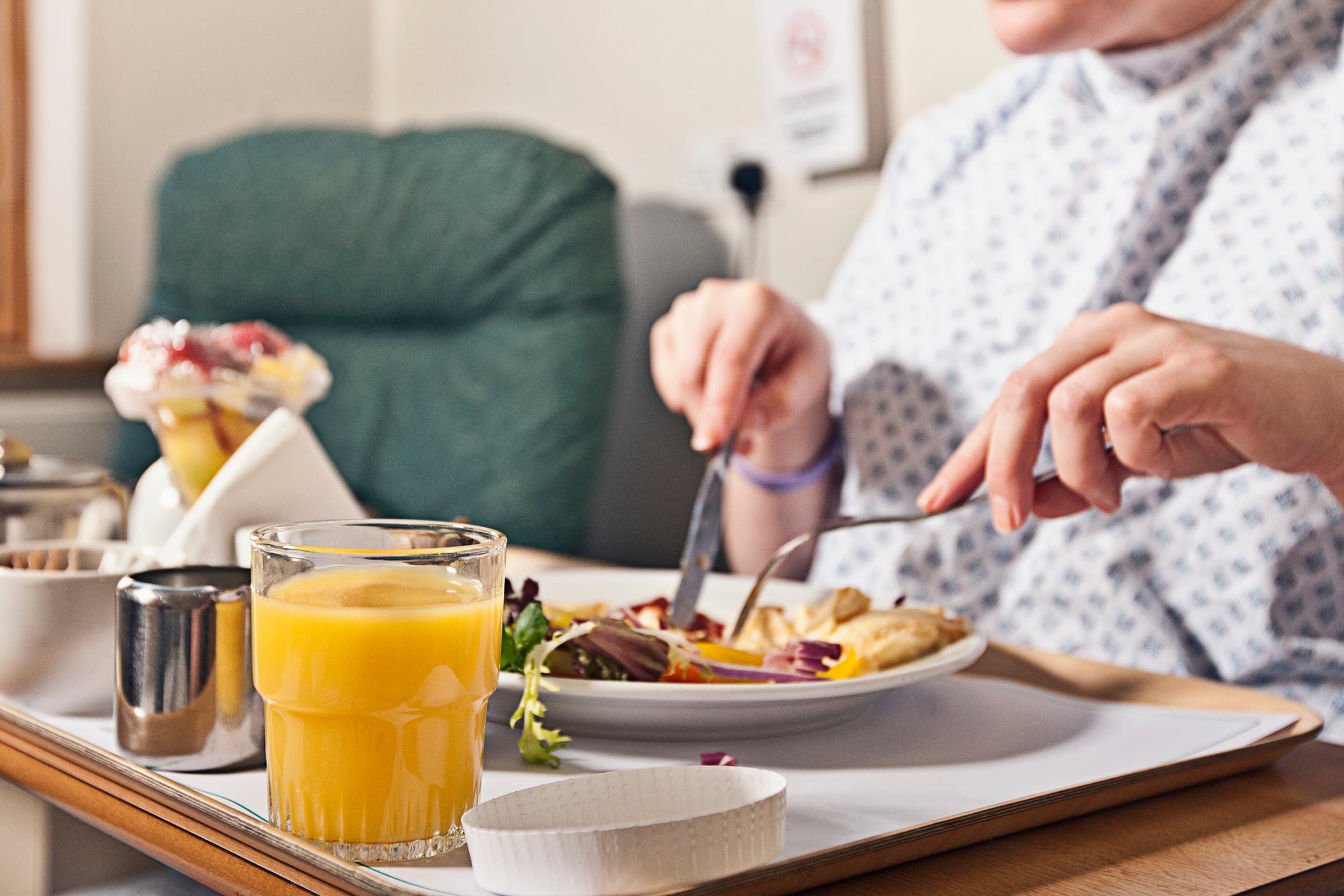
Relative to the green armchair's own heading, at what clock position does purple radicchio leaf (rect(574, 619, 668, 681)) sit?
The purple radicchio leaf is roughly at 12 o'clock from the green armchair.

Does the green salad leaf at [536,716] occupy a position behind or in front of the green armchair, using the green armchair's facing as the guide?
in front

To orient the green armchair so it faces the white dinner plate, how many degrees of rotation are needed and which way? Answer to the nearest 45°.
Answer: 0° — it already faces it

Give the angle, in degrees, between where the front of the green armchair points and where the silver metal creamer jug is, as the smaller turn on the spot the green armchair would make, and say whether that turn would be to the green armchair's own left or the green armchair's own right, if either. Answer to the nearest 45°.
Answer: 0° — it already faces it

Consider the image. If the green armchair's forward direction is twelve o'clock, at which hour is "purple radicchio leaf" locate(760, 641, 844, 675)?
The purple radicchio leaf is roughly at 12 o'clock from the green armchair.

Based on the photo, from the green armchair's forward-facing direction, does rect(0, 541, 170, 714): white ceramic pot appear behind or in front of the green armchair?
in front

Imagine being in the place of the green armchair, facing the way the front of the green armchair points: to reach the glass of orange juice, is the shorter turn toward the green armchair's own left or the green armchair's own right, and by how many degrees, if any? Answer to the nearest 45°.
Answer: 0° — it already faces it

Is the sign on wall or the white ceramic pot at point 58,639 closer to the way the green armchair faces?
the white ceramic pot

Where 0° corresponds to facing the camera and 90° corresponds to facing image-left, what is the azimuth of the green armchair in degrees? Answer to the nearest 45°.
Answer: approximately 0°

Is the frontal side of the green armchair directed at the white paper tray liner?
yes
